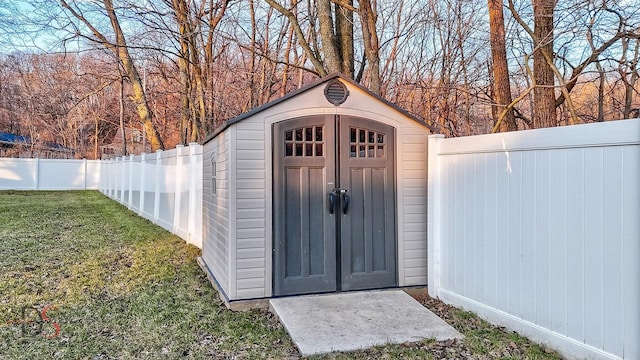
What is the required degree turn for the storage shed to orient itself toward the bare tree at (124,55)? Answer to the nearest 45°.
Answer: approximately 135° to its right

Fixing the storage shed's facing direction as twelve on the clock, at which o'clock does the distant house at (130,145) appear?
The distant house is roughly at 5 o'clock from the storage shed.

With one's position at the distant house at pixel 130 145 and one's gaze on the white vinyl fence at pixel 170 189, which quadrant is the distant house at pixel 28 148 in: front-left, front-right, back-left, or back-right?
back-right

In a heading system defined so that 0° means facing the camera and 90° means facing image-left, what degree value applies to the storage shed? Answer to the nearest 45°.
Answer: approximately 0°

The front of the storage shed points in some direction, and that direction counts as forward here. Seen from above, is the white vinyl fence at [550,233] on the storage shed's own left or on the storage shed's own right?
on the storage shed's own left

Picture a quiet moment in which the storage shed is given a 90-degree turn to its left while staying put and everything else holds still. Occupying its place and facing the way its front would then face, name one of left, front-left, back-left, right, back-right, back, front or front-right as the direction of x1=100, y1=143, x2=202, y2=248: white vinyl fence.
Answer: back-left

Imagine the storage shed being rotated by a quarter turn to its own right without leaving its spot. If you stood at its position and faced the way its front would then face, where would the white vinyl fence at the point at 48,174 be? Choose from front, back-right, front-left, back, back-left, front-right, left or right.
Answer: front-right

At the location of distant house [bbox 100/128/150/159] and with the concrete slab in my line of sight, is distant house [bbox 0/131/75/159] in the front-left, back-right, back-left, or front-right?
back-right

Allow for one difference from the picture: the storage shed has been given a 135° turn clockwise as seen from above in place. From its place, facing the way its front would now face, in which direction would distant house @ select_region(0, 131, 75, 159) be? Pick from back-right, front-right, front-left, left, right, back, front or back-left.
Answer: front
